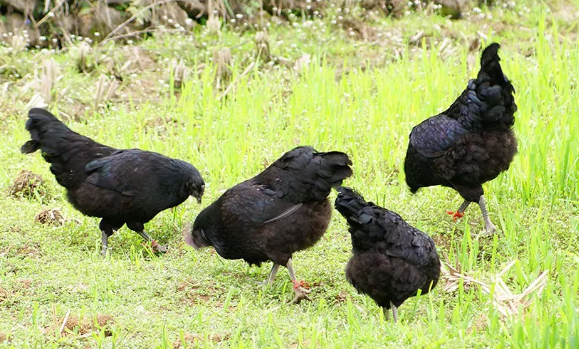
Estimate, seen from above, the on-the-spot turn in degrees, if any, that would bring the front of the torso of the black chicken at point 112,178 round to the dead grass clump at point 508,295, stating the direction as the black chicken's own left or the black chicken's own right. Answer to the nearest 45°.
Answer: approximately 45° to the black chicken's own right

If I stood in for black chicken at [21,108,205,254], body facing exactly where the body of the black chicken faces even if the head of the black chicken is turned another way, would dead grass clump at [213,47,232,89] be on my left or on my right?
on my left

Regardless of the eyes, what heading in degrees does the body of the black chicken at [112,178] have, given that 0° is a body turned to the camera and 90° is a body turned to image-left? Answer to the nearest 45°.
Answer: approximately 270°

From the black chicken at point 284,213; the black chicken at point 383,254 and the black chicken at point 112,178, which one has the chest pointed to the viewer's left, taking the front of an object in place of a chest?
the black chicken at point 284,213

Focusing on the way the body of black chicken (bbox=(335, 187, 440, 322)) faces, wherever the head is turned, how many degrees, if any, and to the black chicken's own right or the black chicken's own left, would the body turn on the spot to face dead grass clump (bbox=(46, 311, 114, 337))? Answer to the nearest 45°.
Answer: approximately 180°

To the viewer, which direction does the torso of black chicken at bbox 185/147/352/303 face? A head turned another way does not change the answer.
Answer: to the viewer's left

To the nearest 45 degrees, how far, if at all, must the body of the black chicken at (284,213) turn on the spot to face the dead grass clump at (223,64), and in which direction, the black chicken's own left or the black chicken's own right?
approximately 90° to the black chicken's own right

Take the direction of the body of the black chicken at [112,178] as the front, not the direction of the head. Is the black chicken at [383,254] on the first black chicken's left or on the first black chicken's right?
on the first black chicken's right

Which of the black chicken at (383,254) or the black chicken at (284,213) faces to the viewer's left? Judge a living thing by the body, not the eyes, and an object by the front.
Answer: the black chicken at (284,213)

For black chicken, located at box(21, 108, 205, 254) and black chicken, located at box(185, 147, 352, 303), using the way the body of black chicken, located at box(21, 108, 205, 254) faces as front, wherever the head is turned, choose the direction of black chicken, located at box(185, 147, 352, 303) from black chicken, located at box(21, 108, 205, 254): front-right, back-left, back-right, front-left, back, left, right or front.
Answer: front-right

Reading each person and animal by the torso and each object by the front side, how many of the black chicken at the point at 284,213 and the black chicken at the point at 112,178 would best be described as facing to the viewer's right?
1
